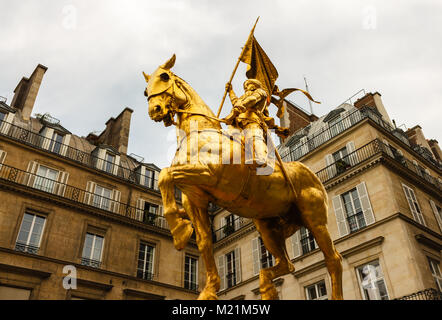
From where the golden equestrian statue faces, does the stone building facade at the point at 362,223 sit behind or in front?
behind

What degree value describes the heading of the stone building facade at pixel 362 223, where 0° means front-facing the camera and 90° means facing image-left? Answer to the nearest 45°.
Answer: approximately 45°

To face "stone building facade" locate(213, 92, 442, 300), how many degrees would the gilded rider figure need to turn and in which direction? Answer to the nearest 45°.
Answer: approximately 135° to its right

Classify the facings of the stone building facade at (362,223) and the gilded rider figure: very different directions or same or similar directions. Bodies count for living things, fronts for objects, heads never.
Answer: same or similar directions

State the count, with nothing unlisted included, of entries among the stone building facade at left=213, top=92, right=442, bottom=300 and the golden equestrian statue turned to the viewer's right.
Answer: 0

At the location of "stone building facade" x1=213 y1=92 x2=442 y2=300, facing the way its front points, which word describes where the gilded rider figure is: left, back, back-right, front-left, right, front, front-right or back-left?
front-left

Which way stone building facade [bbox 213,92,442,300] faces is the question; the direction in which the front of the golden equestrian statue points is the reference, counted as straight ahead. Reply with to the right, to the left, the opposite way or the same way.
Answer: the same way

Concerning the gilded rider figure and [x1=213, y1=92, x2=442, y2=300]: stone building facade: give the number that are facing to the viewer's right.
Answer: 0

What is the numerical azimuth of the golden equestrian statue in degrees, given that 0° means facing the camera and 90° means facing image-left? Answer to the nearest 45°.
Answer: approximately 45°

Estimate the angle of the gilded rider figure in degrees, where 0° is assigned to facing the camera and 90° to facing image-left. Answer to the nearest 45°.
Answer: approximately 45°
